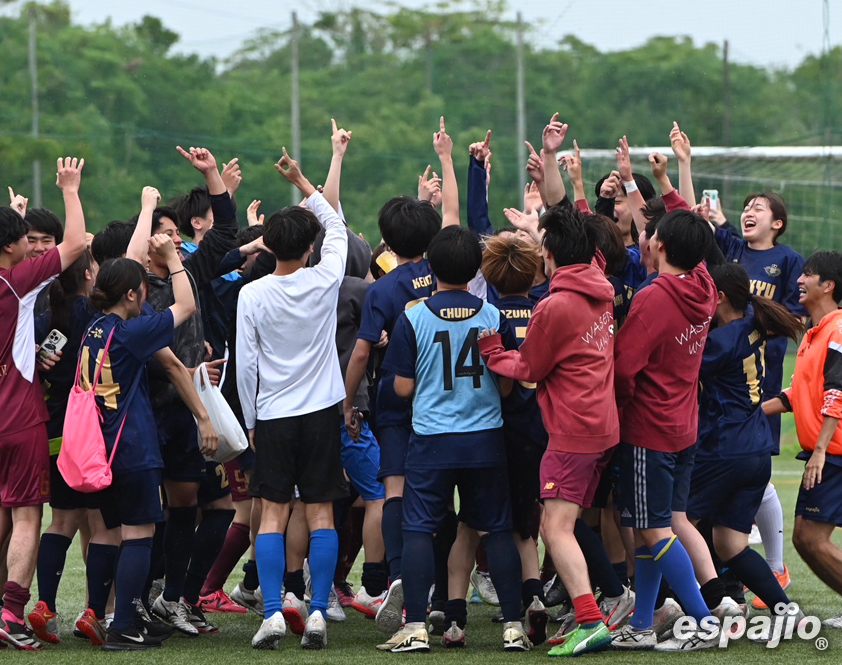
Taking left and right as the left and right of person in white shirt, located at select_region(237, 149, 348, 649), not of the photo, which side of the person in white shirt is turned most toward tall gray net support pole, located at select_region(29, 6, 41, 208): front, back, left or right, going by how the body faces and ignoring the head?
front

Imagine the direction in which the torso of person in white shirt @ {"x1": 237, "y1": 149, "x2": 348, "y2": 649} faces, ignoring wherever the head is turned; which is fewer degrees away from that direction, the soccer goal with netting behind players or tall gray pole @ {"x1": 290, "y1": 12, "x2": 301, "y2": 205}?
the tall gray pole

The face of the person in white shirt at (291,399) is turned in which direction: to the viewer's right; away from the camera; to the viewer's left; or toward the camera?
away from the camera

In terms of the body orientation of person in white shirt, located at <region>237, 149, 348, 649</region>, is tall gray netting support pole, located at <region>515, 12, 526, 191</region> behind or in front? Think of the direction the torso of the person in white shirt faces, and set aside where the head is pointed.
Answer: in front

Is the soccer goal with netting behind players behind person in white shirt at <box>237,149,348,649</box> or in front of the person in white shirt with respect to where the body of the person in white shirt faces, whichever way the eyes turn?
in front

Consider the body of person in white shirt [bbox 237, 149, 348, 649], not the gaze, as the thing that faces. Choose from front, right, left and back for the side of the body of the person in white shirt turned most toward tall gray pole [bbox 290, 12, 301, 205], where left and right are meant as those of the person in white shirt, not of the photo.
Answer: front

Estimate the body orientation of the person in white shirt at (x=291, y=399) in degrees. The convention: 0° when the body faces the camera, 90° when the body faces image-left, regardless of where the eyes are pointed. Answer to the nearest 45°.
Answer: approximately 180°
